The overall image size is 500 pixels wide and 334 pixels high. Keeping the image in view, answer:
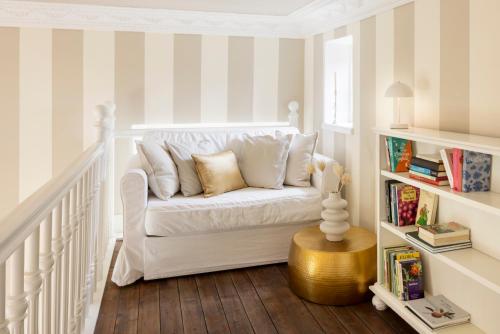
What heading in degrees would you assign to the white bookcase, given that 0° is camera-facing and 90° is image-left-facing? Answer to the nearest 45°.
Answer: approximately 45°
